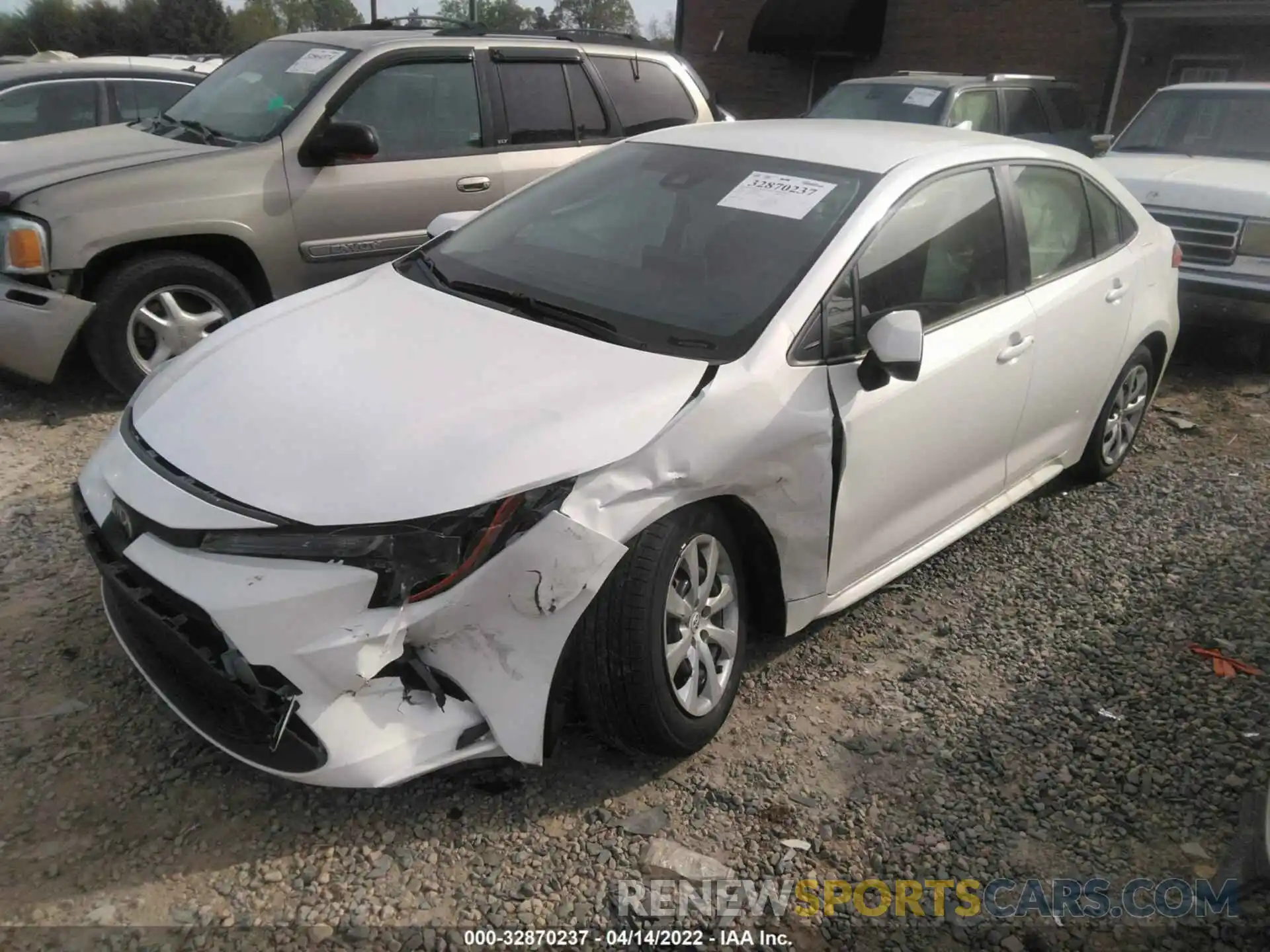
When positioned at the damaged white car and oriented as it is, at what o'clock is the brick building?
The brick building is roughly at 5 o'clock from the damaged white car.

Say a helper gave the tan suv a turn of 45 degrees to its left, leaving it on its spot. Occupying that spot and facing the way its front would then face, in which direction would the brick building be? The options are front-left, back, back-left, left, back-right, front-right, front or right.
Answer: back-left

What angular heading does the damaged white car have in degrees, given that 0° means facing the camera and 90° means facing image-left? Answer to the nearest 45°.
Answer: approximately 45°

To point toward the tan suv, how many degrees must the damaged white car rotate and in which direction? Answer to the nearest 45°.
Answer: approximately 90° to its right

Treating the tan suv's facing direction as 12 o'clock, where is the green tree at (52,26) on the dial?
The green tree is roughly at 4 o'clock from the tan suv.

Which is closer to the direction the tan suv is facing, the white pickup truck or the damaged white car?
the damaged white car

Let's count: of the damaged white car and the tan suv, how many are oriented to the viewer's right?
0

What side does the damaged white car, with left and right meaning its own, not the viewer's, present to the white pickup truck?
back
